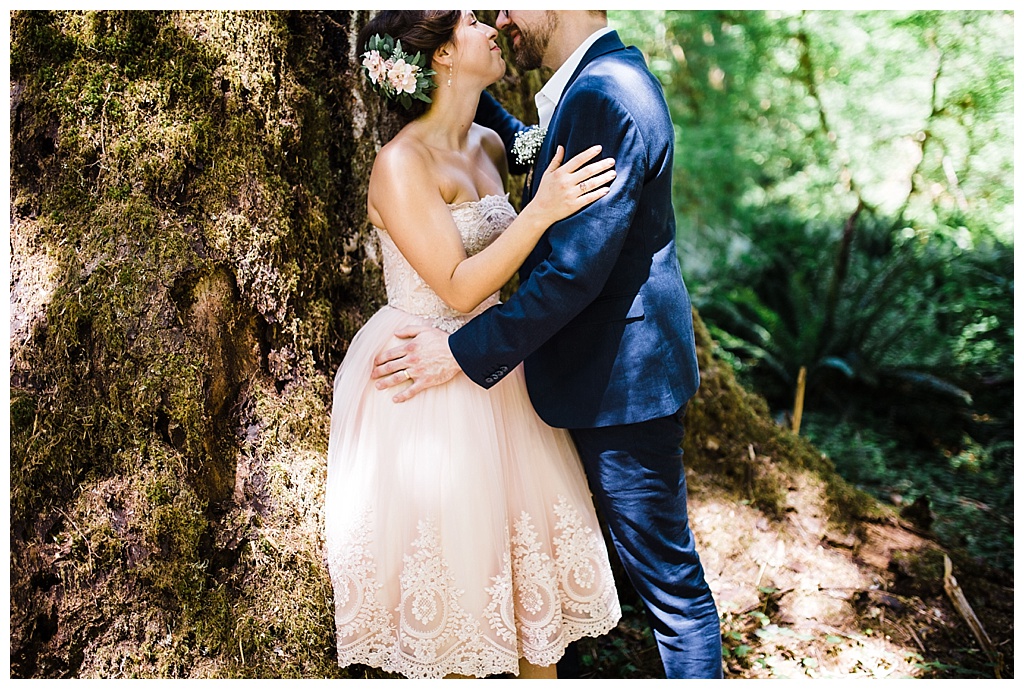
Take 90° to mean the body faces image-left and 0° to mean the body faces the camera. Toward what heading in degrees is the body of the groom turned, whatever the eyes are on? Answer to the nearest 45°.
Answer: approximately 90°

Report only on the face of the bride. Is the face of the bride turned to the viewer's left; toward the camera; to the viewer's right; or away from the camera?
to the viewer's right

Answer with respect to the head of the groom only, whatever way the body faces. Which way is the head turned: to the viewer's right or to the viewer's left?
to the viewer's left

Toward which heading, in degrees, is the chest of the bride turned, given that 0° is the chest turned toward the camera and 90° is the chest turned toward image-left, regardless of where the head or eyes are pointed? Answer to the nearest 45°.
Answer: approximately 315°

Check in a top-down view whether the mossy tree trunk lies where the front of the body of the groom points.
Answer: yes
